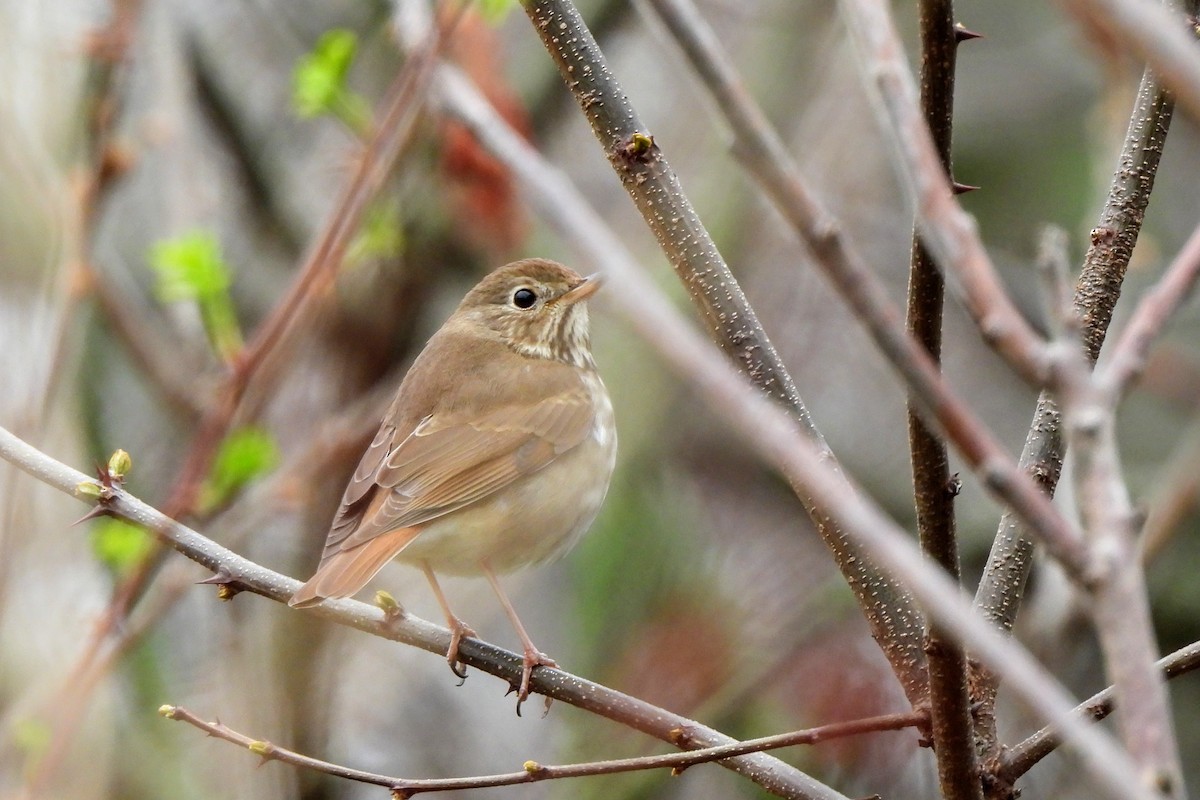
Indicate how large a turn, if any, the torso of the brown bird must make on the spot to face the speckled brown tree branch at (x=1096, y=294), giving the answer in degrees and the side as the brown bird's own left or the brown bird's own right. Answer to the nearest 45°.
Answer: approximately 45° to the brown bird's own right

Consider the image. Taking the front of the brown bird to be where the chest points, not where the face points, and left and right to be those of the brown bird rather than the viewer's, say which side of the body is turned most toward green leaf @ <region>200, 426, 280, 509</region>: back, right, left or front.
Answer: back

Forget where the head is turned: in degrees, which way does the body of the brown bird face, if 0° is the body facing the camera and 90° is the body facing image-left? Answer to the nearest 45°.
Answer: approximately 270°
